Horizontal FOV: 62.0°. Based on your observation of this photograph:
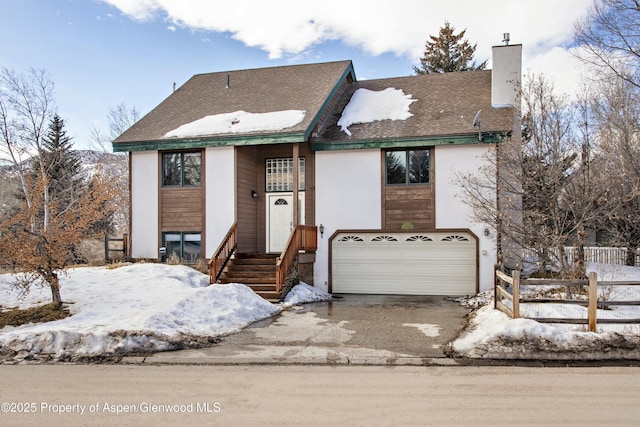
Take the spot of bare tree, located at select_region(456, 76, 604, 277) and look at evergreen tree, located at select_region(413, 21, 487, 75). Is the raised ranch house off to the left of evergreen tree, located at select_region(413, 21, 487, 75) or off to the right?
left

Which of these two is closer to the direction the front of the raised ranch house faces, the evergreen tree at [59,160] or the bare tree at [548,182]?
the bare tree

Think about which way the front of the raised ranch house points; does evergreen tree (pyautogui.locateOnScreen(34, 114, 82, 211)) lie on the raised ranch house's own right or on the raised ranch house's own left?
on the raised ranch house's own right

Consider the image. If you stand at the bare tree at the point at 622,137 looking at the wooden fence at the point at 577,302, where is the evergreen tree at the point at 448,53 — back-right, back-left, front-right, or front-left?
back-right

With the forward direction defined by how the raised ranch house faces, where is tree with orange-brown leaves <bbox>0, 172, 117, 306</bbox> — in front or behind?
in front

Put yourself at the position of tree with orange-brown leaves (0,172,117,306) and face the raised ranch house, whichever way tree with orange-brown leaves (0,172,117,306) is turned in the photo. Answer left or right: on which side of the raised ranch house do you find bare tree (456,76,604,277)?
right

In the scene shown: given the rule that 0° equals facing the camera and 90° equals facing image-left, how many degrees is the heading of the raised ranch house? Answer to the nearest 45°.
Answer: approximately 0°

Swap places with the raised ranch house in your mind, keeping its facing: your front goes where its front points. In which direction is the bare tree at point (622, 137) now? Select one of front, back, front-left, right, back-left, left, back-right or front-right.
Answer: left

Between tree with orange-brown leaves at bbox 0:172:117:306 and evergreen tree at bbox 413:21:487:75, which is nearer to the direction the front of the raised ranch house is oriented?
the tree with orange-brown leaves

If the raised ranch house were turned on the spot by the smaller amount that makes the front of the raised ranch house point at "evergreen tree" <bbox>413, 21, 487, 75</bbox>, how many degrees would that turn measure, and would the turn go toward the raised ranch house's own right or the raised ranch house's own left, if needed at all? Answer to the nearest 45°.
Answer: approximately 135° to the raised ranch house's own left

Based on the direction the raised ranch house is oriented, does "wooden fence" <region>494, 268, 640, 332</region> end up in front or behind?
in front
